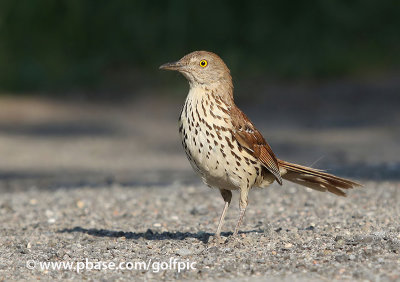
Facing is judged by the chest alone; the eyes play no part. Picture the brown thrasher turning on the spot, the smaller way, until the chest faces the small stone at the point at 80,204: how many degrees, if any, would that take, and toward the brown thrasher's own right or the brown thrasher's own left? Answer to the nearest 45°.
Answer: approximately 90° to the brown thrasher's own right

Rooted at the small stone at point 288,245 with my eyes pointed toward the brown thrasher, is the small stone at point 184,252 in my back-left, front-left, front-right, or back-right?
front-left
